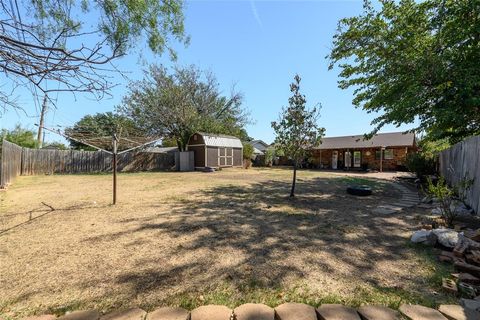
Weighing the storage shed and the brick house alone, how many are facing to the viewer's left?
0

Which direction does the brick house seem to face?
toward the camera

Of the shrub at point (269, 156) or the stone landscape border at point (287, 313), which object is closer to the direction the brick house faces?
the stone landscape border

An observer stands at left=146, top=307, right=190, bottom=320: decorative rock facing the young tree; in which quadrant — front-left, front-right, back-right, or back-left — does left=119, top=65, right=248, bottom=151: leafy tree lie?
front-left

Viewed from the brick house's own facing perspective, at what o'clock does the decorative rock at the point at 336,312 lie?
The decorative rock is roughly at 12 o'clock from the brick house.

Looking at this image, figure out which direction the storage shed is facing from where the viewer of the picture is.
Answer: facing the viewer and to the right of the viewer

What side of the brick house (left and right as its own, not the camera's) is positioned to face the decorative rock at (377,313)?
front

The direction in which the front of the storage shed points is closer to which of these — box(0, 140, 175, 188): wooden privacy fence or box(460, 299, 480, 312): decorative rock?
the decorative rock

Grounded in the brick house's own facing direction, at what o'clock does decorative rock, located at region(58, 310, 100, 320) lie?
The decorative rock is roughly at 12 o'clock from the brick house.

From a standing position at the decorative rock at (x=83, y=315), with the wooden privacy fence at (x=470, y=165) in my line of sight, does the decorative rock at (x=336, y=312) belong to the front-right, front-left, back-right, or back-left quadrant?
front-right

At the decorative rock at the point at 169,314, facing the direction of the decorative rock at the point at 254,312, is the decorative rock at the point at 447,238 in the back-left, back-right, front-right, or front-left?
front-left

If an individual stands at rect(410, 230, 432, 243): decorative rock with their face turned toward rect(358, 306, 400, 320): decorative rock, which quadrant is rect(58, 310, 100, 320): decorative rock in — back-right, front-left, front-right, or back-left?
front-right
